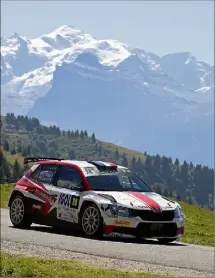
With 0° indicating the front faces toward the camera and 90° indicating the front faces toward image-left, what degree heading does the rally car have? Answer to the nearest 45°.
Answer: approximately 315°
